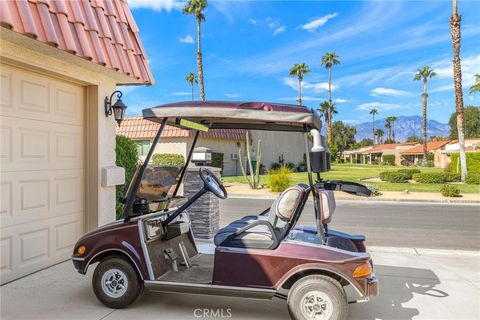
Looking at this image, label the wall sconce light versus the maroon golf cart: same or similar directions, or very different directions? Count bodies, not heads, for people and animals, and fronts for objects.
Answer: very different directions

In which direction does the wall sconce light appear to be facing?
to the viewer's right

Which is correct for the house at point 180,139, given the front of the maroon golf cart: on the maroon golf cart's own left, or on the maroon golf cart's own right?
on the maroon golf cart's own right

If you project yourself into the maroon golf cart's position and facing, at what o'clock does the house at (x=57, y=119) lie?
The house is roughly at 1 o'clock from the maroon golf cart.

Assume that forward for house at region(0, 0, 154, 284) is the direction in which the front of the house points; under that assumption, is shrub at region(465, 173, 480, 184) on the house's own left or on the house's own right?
on the house's own left

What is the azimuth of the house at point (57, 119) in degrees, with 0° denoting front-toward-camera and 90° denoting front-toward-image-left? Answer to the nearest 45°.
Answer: approximately 315°

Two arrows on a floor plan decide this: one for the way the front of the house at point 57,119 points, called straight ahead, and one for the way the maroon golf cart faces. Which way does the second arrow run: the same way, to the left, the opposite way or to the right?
the opposite way

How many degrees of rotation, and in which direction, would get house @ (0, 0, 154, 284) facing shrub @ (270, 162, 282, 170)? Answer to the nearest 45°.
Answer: approximately 90° to its left

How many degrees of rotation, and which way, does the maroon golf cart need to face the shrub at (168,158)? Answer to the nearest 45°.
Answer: approximately 90° to its right

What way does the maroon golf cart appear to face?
to the viewer's left

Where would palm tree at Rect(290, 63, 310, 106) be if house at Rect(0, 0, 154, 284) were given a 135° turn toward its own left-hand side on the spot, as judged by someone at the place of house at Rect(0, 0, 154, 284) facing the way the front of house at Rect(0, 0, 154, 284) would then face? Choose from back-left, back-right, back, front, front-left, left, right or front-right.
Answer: front-right

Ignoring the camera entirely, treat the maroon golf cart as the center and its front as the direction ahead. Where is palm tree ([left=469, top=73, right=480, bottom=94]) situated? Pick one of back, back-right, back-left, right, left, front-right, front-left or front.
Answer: back-right
